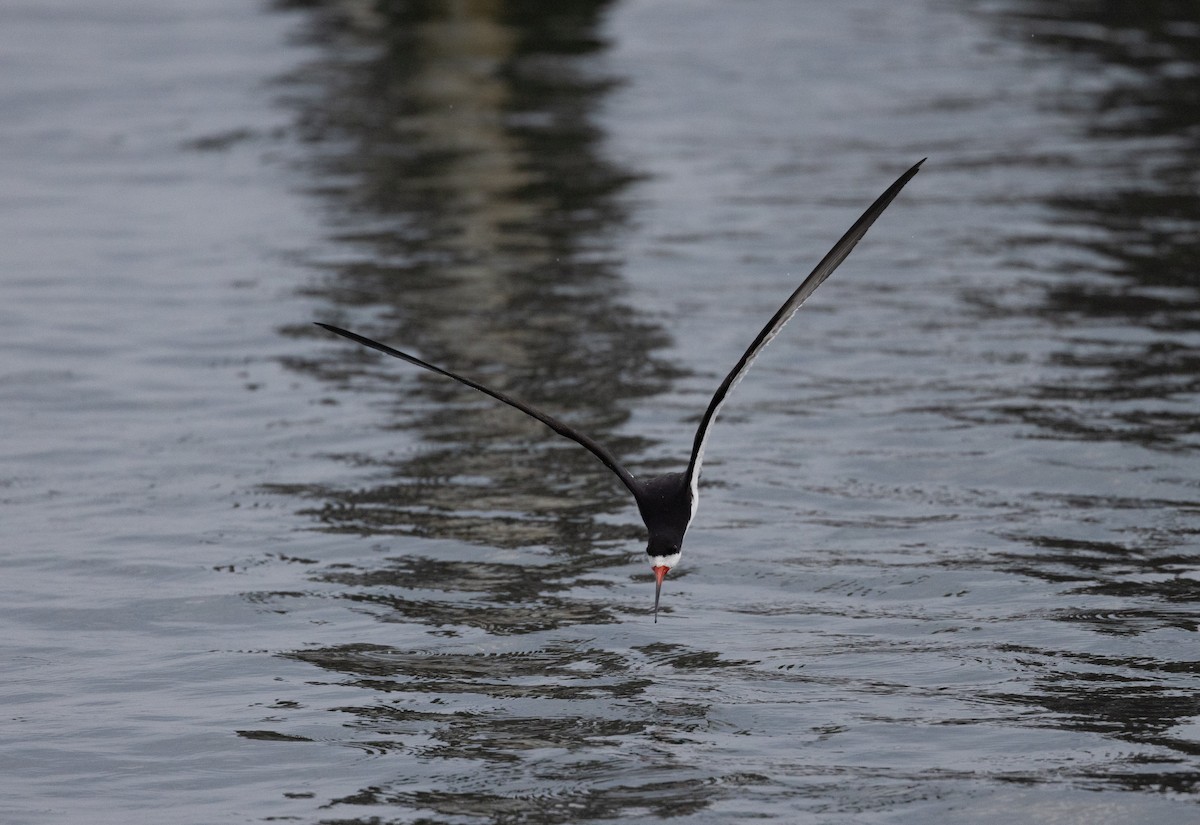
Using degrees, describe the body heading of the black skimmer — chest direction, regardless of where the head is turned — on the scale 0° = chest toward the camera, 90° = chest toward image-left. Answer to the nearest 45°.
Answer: approximately 0°
